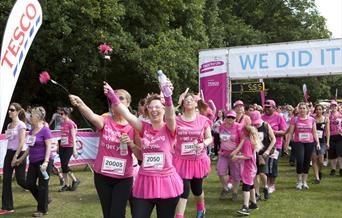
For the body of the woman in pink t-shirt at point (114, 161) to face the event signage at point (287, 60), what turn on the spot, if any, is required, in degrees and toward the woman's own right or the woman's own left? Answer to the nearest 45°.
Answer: approximately 135° to the woman's own left

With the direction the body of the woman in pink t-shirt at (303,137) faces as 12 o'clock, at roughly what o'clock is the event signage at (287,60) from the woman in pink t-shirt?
The event signage is roughly at 6 o'clock from the woman in pink t-shirt.

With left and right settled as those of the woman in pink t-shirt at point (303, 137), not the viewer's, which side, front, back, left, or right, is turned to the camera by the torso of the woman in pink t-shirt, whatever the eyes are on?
front

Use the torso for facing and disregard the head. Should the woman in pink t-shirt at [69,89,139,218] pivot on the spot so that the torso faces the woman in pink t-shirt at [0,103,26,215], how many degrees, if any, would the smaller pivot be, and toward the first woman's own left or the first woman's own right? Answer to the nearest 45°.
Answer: approximately 135° to the first woman's own right

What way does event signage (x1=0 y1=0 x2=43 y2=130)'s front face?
toward the camera

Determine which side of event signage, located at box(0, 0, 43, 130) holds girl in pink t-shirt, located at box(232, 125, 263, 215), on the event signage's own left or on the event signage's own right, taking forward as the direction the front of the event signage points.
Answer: on the event signage's own left

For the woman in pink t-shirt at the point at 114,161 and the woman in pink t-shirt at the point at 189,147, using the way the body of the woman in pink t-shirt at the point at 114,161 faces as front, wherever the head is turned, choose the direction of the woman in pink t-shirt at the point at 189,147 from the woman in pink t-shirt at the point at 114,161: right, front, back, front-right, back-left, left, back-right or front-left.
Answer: back-left
